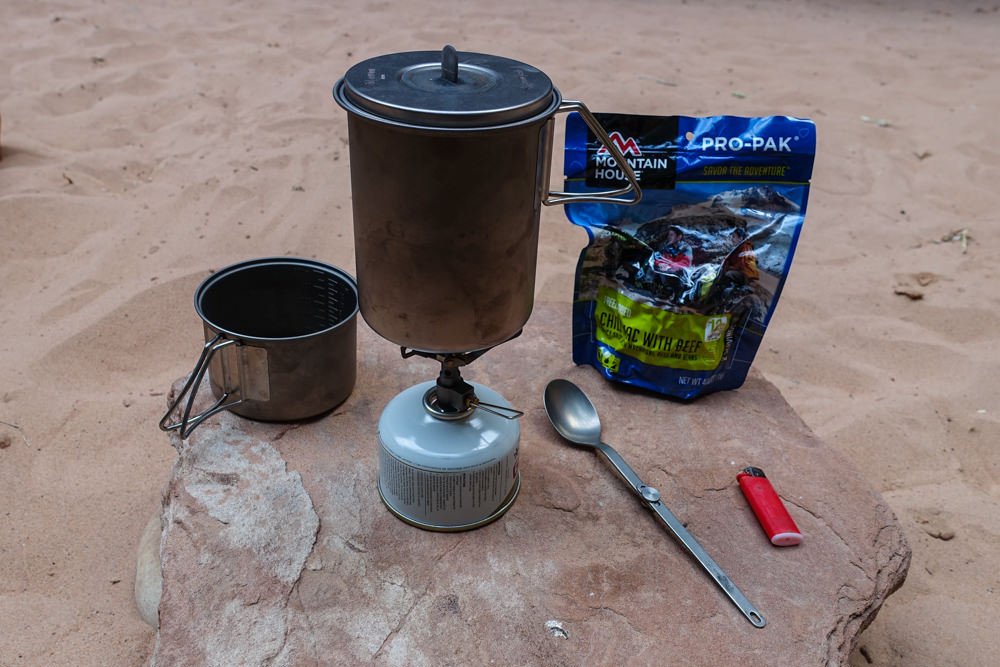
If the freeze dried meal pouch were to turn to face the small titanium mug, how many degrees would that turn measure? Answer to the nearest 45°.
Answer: approximately 45° to its right

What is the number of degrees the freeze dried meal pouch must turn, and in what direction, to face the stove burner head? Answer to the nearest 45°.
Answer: approximately 45° to its right

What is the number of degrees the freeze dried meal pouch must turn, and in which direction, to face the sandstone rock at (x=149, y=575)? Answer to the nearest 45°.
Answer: approximately 45° to its right

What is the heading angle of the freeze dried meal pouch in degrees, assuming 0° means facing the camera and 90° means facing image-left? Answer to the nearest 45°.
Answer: approximately 0°
